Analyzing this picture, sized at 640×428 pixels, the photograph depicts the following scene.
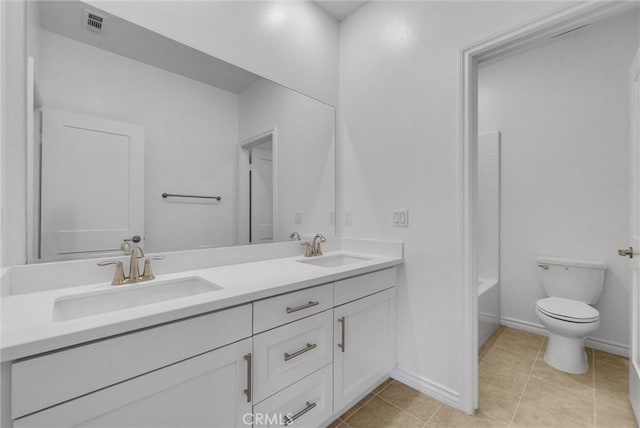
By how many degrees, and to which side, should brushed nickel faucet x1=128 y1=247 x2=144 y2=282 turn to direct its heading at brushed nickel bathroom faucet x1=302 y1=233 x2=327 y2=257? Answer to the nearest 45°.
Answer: approximately 45° to its left

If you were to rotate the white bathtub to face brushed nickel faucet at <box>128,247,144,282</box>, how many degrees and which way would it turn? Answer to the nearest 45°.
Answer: approximately 90° to its right

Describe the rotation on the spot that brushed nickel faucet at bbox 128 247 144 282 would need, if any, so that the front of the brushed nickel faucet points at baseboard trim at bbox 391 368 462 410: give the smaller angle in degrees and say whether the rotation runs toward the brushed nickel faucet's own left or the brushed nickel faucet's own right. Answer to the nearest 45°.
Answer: approximately 45° to the brushed nickel faucet's own left

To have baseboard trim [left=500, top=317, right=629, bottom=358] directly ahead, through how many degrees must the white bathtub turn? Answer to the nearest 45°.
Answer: approximately 45° to its left
